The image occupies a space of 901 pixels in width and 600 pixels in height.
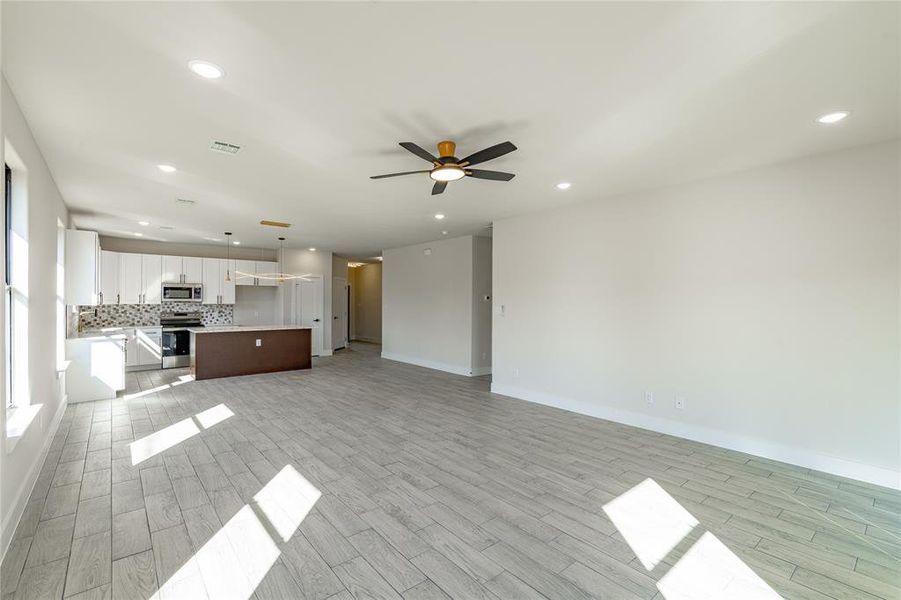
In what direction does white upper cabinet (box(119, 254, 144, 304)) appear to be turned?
toward the camera

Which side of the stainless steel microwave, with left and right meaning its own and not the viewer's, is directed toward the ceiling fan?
front

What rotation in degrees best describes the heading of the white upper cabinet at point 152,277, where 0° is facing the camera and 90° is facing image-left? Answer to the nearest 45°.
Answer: approximately 0°

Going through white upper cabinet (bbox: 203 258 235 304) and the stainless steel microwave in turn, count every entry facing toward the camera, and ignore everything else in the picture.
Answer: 2

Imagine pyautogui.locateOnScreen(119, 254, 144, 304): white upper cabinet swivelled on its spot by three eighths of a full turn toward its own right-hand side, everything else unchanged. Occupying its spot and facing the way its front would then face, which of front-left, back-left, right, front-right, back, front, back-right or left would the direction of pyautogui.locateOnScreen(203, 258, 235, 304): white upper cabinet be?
back-right

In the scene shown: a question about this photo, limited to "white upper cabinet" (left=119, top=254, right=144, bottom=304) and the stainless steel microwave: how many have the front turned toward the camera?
2

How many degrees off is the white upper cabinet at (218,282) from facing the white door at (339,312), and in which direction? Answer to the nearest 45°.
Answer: approximately 90° to its left

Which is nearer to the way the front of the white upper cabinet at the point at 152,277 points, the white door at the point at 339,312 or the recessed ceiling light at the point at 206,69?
the recessed ceiling light

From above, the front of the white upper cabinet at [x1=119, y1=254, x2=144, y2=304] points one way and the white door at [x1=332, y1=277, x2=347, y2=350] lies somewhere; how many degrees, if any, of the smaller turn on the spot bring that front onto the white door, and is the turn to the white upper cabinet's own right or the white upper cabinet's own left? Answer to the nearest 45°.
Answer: approximately 90° to the white upper cabinet's own left

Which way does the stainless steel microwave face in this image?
toward the camera
